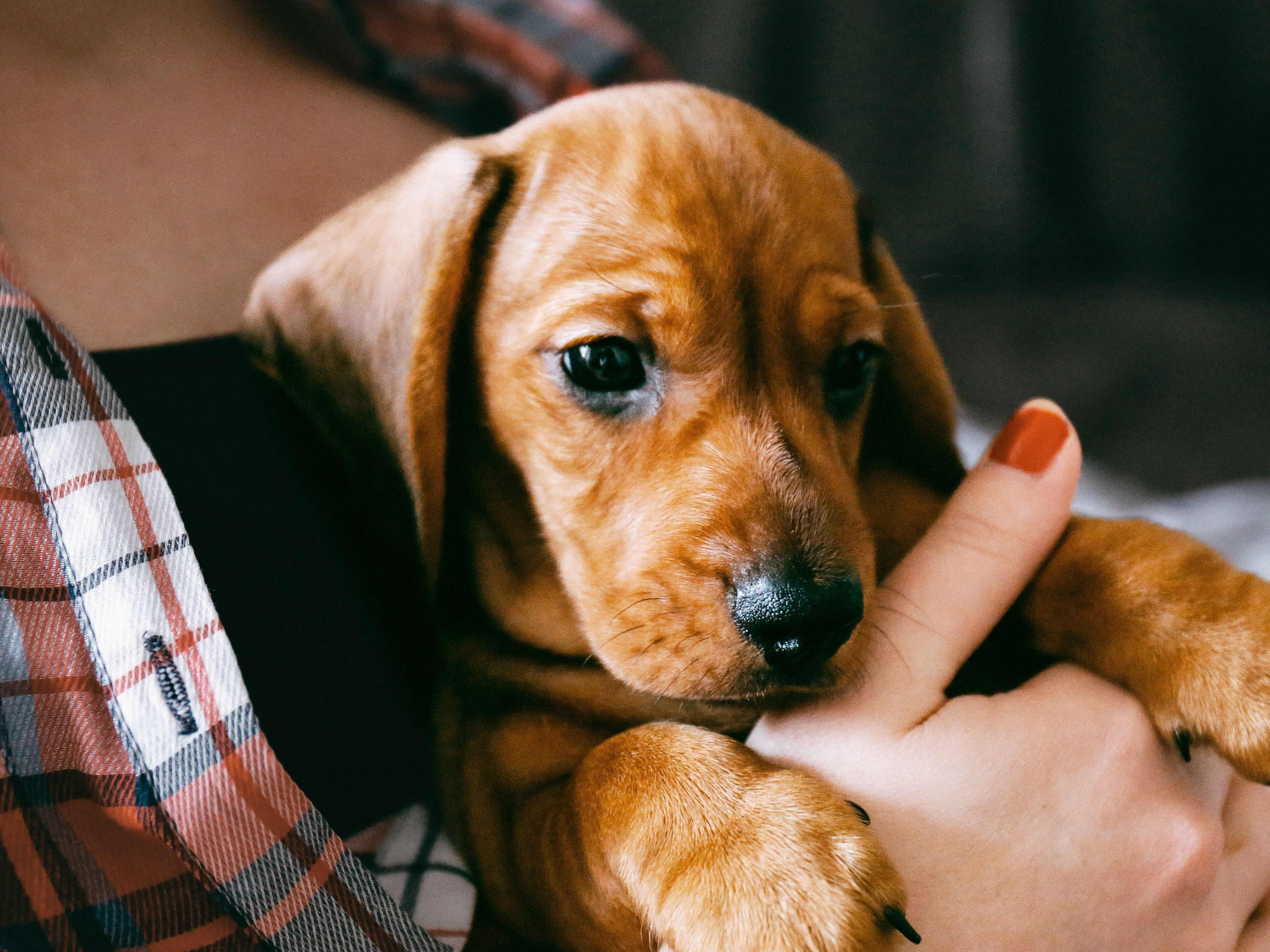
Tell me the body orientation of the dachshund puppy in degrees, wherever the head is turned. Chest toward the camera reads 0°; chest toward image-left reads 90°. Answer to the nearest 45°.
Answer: approximately 315°

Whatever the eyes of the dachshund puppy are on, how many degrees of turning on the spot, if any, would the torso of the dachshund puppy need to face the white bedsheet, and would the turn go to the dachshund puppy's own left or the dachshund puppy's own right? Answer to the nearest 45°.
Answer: approximately 90° to the dachshund puppy's own left
